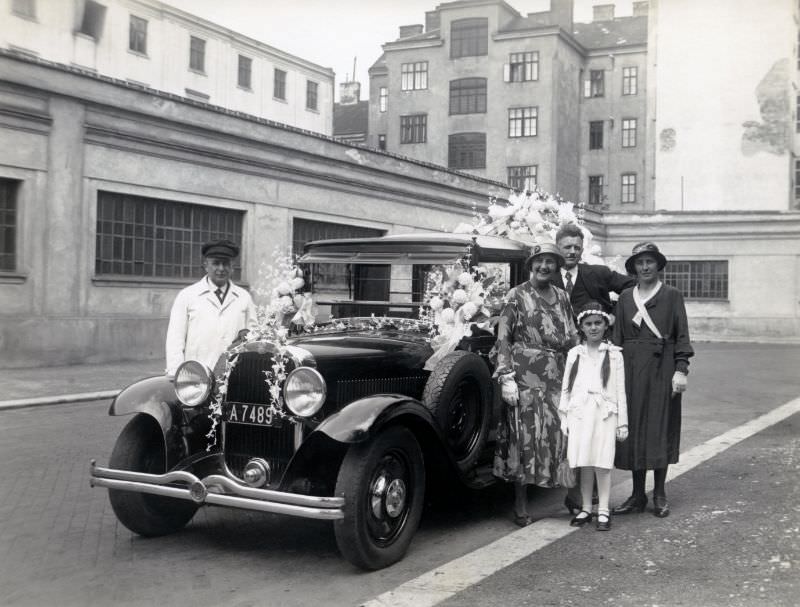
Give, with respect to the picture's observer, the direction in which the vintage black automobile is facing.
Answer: facing the viewer and to the left of the viewer

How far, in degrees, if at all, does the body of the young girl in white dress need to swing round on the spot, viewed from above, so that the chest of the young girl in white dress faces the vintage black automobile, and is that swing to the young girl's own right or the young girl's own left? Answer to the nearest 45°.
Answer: approximately 45° to the young girl's own right

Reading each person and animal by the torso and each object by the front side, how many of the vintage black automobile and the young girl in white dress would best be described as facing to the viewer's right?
0

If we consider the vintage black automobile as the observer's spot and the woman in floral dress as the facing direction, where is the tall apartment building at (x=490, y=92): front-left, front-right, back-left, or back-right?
front-left

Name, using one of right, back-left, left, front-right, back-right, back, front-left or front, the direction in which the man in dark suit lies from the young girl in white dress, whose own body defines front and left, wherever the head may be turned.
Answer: back

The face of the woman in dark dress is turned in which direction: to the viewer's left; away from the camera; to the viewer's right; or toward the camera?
toward the camera

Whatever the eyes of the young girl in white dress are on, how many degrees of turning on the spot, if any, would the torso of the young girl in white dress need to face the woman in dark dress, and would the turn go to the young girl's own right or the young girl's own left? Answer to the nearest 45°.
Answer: approximately 135° to the young girl's own left

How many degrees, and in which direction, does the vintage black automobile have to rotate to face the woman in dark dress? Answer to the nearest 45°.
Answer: approximately 135° to its left

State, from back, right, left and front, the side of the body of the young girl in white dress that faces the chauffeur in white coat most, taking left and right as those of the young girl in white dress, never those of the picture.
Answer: right

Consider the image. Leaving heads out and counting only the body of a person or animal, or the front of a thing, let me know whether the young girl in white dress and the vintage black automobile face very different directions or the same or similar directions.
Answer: same or similar directions

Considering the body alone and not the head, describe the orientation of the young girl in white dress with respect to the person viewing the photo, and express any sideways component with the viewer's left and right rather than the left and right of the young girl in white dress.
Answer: facing the viewer

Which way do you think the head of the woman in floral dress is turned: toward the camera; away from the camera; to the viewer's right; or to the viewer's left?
toward the camera

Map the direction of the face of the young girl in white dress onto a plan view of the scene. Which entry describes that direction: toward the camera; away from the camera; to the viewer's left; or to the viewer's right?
toward the camera

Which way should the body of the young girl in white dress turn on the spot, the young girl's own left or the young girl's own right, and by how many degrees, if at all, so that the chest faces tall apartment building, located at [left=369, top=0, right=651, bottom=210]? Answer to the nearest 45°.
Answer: approximately 180°
